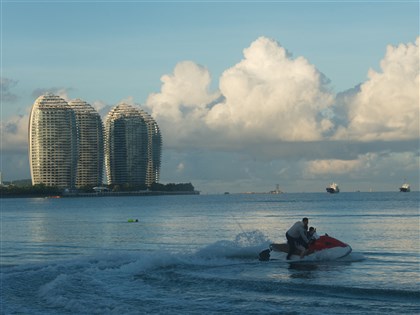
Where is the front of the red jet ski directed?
to the viewer's right
